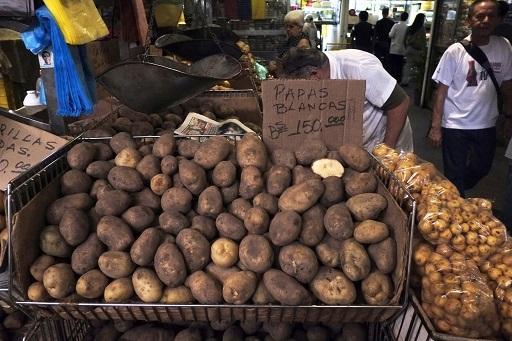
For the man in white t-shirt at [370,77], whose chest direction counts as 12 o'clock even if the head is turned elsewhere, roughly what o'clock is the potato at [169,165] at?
The potato is roughly at 10 o'clock from the man in white t-shirt.

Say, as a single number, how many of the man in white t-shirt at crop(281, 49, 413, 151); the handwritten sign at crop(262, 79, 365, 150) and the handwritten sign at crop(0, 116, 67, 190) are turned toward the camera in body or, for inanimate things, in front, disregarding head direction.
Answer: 2

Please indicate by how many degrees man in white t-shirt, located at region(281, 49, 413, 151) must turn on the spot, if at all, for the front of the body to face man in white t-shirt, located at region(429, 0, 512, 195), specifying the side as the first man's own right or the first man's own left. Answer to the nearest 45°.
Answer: approximately 135° to the first man's own right

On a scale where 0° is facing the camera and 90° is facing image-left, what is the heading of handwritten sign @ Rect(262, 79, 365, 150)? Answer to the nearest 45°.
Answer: approximately 0°

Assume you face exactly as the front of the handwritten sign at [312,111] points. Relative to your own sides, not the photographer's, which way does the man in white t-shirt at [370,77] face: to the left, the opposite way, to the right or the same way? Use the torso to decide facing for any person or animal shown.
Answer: to the right

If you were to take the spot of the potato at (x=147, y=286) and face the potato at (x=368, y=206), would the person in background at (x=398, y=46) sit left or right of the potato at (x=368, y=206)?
left

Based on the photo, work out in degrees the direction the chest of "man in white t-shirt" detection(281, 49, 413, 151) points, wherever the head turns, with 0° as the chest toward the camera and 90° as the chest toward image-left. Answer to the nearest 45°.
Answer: approximately 90°

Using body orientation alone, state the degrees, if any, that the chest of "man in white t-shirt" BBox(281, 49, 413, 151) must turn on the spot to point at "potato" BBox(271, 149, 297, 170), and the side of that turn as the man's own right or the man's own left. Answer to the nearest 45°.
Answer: approximately 90° to the man's own left

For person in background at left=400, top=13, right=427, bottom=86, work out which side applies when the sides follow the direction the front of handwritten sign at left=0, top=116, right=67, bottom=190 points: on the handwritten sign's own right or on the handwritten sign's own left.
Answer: on the handwritten sign's own left
